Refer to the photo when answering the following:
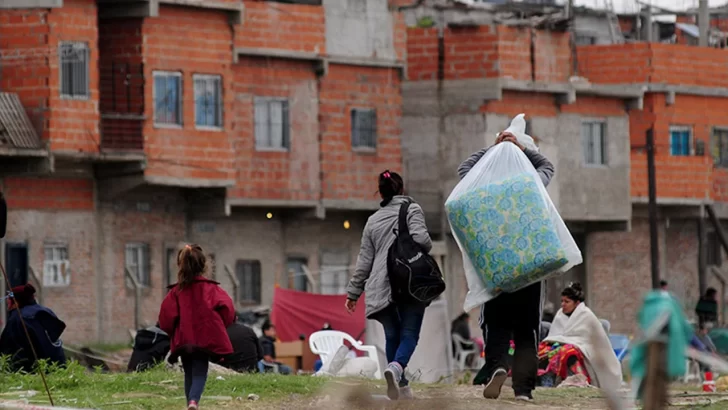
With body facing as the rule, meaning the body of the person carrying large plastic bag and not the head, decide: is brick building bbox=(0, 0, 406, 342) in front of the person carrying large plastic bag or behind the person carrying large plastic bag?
in front

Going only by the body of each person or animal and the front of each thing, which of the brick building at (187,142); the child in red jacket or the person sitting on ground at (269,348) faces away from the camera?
the child in red jacket

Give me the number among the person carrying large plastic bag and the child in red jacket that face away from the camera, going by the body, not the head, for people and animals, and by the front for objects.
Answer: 2

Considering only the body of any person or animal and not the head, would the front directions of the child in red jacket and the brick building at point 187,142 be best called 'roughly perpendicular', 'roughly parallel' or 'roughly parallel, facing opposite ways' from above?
roughly parallel, facing opposite ways

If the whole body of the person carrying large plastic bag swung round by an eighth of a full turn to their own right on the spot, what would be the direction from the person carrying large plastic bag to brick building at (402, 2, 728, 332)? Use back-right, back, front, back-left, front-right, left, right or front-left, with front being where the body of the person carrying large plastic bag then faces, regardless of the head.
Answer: front-left

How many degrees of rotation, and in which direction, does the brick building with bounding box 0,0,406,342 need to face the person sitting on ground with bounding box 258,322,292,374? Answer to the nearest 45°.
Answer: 0° — it already faces them

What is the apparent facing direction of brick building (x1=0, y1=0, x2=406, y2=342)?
toward the camera

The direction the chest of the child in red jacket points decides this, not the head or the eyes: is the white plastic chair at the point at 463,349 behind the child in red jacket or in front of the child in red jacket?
in front

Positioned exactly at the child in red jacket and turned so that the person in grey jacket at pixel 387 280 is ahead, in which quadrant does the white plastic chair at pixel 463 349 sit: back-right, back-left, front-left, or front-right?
front-left

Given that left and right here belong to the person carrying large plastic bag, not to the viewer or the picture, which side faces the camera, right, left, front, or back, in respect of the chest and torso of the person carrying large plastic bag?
back

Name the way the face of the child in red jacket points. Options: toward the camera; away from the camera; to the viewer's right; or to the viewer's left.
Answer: away from the camera

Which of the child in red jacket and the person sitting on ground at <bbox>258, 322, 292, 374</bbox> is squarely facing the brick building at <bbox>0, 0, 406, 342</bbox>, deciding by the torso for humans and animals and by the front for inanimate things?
the child in red jacket

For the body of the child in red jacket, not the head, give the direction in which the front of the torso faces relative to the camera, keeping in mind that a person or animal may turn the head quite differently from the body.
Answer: away from the camera

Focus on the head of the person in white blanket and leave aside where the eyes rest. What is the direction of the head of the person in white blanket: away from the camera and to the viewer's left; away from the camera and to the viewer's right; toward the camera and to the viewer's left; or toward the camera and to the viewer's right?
toward the camera and to the viewer's left

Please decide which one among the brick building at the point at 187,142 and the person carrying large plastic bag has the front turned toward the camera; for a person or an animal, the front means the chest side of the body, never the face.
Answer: the brick building
